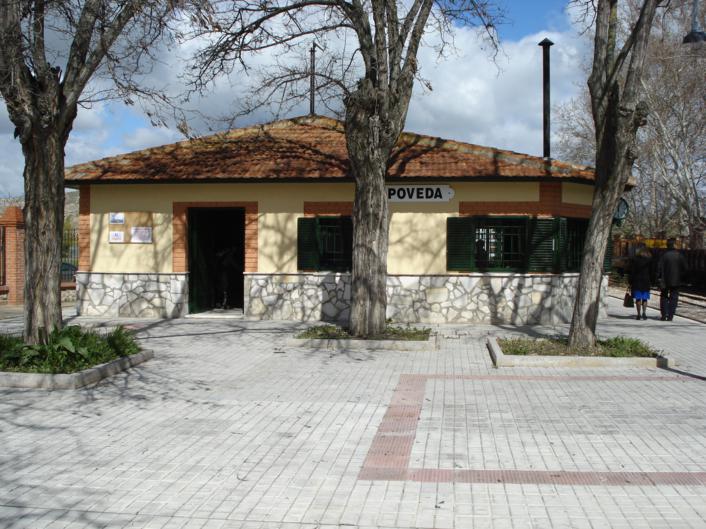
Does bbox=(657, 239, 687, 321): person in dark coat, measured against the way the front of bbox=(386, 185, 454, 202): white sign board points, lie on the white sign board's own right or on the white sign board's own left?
on the white sign board's own left

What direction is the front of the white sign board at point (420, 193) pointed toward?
toward the camera

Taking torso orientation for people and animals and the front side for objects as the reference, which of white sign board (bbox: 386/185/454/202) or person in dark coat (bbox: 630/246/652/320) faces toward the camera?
the white sign board

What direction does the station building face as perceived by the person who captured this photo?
facing the viewer

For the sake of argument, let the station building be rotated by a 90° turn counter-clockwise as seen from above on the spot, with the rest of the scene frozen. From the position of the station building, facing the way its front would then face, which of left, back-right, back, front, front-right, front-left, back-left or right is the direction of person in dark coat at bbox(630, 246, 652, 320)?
front

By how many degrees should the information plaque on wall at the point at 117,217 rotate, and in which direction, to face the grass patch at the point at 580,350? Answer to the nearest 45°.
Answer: approximately 45° to its left

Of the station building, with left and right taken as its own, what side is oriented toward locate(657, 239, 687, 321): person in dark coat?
left

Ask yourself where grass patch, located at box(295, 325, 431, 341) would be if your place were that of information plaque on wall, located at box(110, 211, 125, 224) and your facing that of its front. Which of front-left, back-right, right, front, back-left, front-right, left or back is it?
front-left

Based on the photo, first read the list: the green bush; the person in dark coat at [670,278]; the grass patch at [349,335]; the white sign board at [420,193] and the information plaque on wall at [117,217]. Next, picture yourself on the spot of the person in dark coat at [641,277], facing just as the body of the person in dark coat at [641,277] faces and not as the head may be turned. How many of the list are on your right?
1

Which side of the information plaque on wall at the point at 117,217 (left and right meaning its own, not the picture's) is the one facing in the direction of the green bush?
front

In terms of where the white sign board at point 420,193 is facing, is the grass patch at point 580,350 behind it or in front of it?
in front
